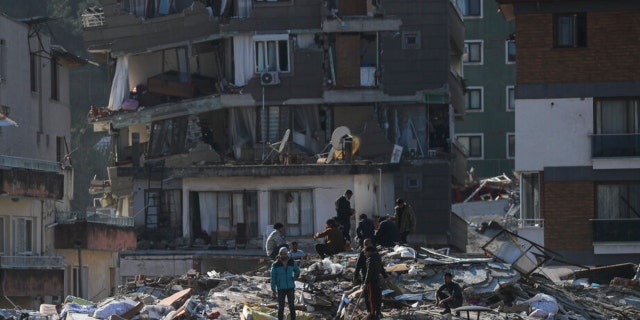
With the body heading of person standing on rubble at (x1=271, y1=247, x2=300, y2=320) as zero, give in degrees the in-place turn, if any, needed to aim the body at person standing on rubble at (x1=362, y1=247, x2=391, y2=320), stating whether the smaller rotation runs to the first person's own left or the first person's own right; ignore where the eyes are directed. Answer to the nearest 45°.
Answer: approximately 90° to the first person's own left

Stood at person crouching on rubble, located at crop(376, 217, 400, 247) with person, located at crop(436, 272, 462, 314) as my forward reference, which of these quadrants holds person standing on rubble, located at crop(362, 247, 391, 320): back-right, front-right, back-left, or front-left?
front-right

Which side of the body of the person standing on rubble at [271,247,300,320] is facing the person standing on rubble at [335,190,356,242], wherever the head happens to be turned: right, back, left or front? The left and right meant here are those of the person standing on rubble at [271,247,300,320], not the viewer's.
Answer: back

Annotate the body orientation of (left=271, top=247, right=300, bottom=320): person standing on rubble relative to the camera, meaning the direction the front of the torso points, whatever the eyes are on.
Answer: toward the camera

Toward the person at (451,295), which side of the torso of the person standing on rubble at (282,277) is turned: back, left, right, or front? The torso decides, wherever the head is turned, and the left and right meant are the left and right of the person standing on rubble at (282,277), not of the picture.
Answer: left
